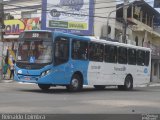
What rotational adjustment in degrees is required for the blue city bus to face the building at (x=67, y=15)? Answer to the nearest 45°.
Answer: approximately 135° to its right
